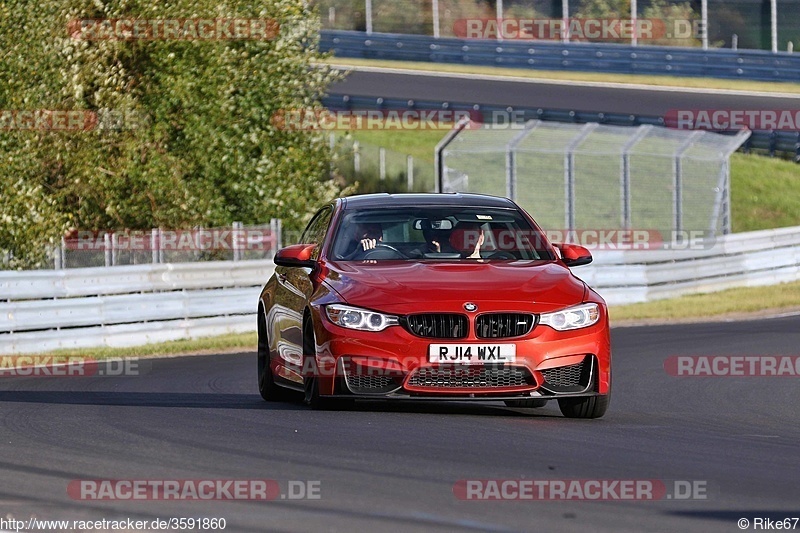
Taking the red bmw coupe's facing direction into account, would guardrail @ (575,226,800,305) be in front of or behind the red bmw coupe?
behind

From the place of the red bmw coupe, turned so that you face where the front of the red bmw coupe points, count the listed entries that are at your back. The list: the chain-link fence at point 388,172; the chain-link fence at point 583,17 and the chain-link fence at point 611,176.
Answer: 3

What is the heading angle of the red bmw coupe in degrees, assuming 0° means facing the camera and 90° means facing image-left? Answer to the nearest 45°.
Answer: approximately 0°

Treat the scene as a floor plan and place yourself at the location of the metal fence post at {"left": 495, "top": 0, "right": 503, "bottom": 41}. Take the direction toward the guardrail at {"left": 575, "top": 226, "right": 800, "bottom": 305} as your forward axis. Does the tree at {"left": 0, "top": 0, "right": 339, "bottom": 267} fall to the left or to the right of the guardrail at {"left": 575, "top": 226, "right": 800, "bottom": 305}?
right

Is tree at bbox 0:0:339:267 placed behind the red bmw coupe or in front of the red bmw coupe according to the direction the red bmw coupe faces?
behind

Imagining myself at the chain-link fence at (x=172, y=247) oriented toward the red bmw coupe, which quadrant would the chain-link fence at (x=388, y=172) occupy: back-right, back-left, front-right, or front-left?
back-left

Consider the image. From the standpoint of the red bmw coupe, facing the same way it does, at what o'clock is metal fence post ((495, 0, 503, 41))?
The metal fence post is roughly at 6 o'clock from the red bmw coupe.

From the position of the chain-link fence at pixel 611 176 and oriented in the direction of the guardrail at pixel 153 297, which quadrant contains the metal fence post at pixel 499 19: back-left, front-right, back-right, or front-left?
back-right

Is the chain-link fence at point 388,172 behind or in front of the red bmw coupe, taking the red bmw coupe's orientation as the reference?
behind

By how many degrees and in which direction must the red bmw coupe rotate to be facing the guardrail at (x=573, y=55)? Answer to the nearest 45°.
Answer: approximately 180°

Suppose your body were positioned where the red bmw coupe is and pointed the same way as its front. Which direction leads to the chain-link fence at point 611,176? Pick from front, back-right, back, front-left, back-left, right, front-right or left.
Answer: back

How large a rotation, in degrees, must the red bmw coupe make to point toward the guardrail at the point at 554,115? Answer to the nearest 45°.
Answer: approximately 180°

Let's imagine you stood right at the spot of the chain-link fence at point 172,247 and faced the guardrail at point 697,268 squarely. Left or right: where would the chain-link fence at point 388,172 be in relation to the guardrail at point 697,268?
left

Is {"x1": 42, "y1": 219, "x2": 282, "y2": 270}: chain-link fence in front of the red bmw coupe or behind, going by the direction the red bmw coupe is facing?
behind
